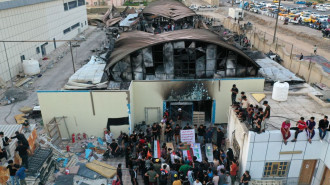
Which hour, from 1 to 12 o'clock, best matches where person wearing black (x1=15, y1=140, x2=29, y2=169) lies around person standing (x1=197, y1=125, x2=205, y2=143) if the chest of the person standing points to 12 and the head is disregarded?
The person wearing black is roughly at 2 o'clock from the person standing.

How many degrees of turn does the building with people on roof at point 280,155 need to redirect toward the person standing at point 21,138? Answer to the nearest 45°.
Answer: approximately 45° to its right

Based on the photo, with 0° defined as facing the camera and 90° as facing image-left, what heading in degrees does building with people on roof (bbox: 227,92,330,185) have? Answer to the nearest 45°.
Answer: approximately 0°

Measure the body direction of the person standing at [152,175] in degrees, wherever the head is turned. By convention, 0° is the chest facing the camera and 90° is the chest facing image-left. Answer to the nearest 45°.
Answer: approximately 180°

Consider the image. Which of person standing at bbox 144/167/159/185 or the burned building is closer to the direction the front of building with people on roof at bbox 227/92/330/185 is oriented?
the person standing

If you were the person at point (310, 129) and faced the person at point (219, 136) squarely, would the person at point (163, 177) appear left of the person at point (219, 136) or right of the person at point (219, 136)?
left
